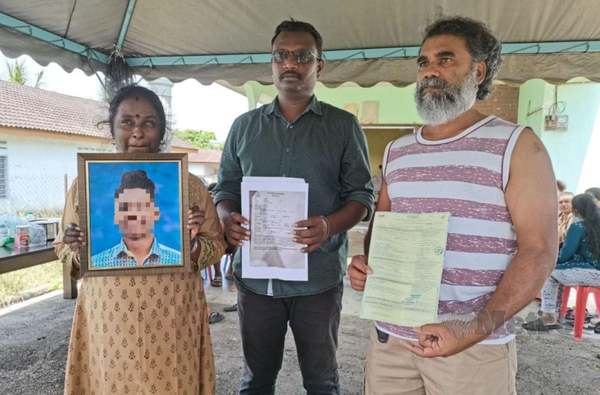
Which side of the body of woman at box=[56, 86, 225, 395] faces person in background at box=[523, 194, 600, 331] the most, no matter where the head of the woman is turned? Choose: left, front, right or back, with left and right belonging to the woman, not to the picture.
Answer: left

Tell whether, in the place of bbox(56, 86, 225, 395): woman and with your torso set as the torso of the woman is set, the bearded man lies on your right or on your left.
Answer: on your left

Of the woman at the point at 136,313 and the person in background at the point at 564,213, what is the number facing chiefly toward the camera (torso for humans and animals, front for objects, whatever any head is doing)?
2

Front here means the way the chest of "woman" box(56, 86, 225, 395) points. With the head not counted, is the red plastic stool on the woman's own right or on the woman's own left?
on the woman's own left

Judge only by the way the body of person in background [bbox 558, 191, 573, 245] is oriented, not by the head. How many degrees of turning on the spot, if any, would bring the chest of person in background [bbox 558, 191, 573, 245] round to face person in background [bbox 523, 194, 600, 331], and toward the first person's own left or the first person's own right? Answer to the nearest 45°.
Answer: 0° — they already face them

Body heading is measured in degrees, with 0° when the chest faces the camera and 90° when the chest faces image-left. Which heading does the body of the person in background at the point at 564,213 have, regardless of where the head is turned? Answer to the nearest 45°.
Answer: approximately 0°

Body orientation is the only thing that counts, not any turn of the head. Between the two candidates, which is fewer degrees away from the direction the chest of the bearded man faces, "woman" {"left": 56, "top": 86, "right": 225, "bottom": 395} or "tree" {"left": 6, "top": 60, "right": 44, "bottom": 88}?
the woman

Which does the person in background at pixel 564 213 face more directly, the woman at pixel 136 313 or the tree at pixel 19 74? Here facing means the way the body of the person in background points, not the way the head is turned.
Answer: the woman
